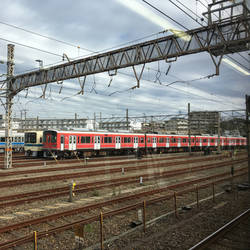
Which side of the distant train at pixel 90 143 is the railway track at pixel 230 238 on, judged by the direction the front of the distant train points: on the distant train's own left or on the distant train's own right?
on the distant train's own left

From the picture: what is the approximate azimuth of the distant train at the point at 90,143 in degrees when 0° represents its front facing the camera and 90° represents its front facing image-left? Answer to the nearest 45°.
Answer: approximately 45°

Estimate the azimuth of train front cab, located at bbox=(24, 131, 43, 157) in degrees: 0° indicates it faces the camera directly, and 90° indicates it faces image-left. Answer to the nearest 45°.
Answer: approximately 45°

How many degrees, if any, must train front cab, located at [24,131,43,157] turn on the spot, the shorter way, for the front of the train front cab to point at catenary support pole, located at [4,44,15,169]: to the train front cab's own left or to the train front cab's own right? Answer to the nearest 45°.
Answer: approximately 45° to the train front cab's own left

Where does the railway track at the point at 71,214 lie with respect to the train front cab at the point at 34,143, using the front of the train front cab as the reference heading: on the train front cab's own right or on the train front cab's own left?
on the train front cab's own left

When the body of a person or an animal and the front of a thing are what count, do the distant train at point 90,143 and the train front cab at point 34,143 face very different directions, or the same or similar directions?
same or similar directions
